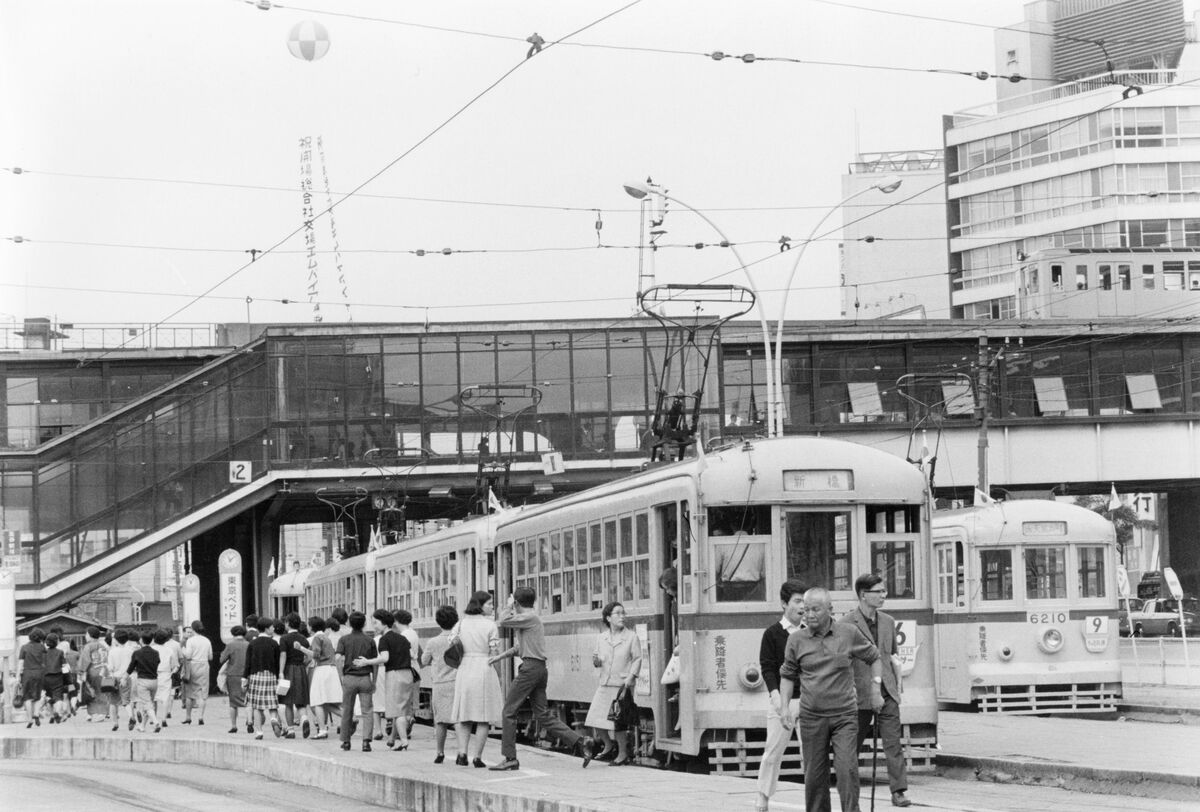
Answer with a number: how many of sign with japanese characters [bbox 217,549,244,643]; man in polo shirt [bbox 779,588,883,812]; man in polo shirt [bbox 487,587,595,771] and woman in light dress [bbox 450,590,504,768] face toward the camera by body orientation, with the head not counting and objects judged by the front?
2

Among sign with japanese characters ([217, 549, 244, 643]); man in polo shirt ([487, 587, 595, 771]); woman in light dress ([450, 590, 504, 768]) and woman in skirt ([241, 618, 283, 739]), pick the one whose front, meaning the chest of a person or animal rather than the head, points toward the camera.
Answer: the sign with japanese characters

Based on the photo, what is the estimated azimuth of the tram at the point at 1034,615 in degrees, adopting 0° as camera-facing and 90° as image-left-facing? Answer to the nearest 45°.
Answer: approximately 315°

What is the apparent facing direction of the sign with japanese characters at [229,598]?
toward the camera

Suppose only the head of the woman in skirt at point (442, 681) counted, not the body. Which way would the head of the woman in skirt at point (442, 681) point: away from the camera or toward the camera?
away from the camera

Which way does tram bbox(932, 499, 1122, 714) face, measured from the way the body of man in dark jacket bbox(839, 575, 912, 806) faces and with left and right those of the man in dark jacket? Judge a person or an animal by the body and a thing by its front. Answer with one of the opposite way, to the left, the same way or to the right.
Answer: the same way

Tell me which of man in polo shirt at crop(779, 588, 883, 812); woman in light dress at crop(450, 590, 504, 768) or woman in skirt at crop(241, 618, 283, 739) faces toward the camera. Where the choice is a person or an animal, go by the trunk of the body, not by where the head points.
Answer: the man in polo shirt

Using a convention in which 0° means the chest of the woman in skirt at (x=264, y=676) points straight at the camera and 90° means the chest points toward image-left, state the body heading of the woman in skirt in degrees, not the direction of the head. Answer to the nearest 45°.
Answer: approximately 180°

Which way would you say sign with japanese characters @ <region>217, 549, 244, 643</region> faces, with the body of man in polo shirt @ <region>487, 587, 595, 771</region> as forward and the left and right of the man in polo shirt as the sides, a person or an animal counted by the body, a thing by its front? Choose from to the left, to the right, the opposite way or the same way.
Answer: to the left

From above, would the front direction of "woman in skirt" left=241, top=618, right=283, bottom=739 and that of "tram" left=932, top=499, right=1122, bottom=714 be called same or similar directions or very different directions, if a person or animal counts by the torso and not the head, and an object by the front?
very different directions

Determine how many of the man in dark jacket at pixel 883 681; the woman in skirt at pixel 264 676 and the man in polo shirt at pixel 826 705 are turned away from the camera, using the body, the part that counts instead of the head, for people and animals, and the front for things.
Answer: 1

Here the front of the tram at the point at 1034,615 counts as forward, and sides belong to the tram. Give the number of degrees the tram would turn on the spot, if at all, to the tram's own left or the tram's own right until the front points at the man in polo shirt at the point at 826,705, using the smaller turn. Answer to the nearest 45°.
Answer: approximately 45° to the tram's own right

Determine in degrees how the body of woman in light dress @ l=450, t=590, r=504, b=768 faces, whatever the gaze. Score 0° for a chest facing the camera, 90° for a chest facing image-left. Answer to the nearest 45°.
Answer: approximately 225°

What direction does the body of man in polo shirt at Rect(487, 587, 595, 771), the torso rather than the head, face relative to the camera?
to the viewer's left

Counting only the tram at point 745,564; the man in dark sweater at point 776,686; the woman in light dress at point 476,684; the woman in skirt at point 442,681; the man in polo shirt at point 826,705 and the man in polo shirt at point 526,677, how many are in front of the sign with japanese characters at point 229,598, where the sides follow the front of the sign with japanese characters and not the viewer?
6

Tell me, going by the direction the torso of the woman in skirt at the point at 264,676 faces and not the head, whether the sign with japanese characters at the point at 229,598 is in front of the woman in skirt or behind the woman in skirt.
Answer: in front

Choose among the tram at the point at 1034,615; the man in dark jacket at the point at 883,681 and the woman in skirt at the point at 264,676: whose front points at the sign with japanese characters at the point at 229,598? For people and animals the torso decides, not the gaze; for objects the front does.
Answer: the woman in skirt
